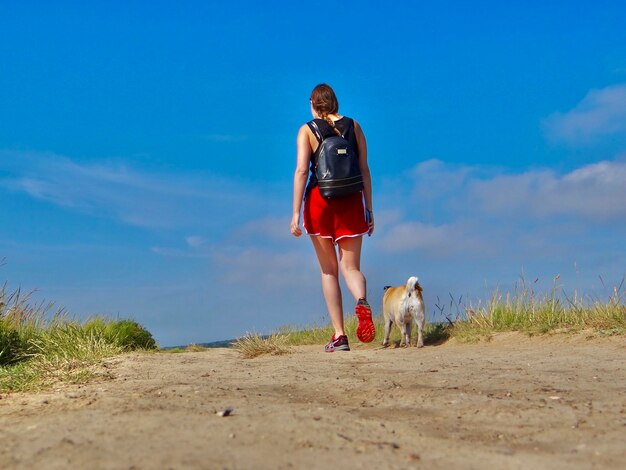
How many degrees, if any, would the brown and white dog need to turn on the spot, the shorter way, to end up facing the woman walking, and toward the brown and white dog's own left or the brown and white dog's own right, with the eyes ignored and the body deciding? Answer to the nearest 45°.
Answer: approximately 90° to the brown and white dog's own left

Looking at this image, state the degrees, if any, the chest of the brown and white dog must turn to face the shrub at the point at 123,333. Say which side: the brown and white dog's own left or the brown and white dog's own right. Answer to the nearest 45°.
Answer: approximately 45° to the brown and white dog's own left

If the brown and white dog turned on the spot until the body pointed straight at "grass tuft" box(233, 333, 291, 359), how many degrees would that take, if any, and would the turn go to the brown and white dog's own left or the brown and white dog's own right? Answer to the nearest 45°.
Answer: approximately 90° to the brown and white dog's own left

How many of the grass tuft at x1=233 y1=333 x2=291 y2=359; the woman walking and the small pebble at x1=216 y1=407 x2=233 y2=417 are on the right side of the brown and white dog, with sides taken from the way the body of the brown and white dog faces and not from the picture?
0

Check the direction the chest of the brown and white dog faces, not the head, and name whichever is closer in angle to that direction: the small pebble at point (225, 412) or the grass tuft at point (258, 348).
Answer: the grass tuft

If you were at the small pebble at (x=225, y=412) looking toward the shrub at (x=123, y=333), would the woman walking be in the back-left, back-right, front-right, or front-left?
front-right

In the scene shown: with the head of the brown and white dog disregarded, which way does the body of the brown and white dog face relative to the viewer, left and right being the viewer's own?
facing away from the viewer and to the left of the viewer

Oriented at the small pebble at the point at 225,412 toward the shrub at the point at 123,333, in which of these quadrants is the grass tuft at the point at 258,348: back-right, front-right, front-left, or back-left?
front-right
